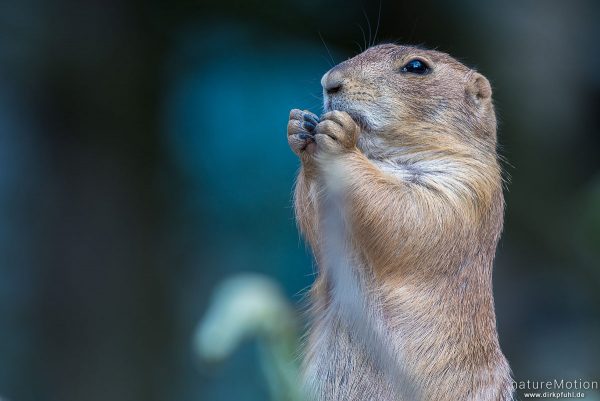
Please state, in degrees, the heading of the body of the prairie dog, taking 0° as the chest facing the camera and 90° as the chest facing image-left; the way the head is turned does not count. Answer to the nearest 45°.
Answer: approximately 45°
